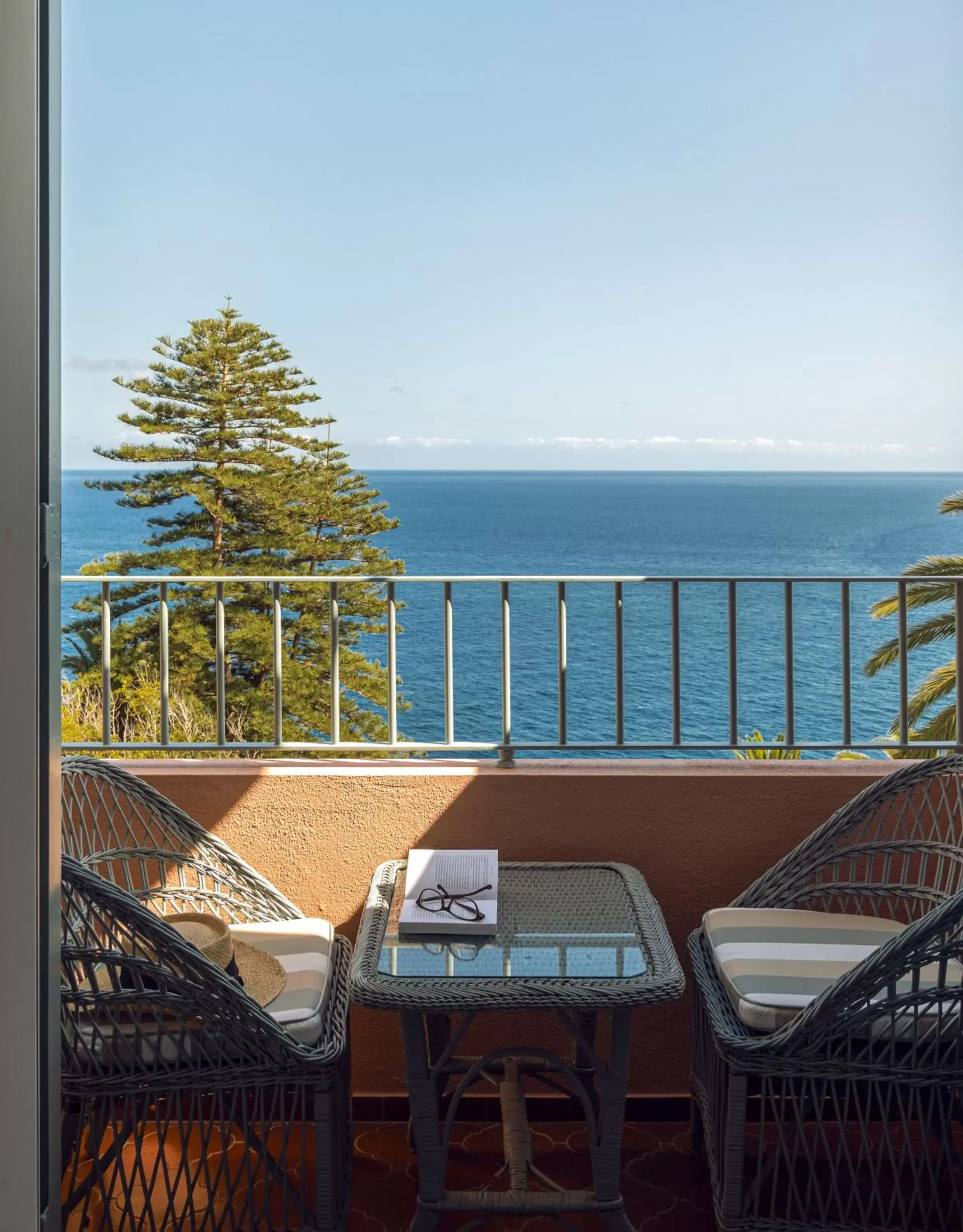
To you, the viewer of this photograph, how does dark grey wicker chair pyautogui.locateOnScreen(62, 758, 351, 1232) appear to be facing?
facing to the right of the viewer

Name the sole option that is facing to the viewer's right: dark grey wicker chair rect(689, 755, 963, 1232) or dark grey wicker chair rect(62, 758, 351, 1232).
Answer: dark grey wicker chair rect(62, 758, 351, 1232)

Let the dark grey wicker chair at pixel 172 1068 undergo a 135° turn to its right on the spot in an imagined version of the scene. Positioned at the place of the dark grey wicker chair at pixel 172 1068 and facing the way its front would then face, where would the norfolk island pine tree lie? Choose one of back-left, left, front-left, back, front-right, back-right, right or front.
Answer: back-right

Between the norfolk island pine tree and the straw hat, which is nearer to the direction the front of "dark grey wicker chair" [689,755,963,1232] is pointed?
the straw hat

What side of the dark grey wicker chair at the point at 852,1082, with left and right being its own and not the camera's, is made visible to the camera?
left

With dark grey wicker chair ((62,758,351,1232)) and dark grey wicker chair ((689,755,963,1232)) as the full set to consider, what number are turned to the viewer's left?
1

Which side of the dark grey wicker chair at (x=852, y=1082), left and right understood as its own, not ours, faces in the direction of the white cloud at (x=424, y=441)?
right
